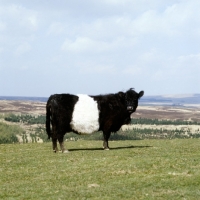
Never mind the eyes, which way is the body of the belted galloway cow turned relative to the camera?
to the viewer's right
